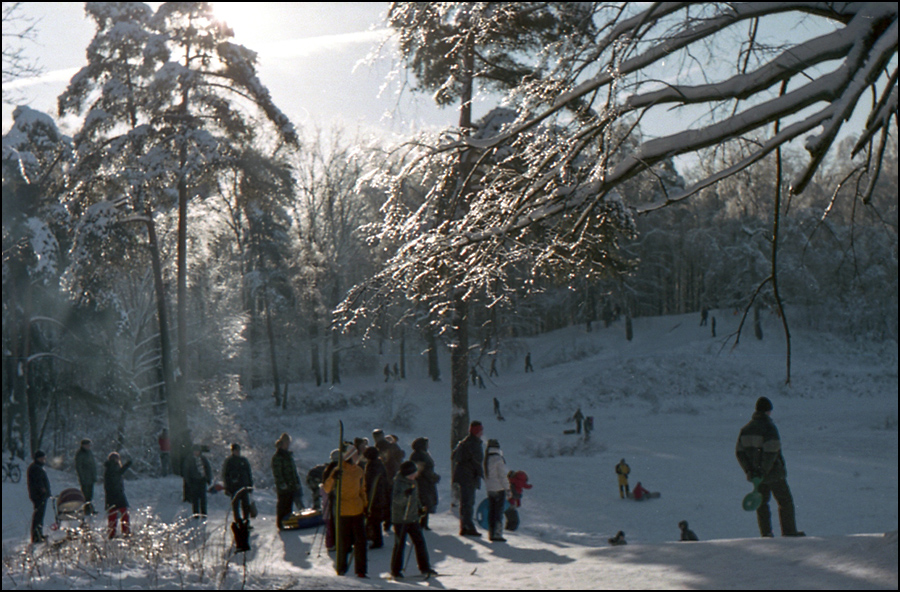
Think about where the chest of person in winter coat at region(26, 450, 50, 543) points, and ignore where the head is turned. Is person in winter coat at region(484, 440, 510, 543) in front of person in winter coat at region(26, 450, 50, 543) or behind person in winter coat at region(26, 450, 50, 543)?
in front

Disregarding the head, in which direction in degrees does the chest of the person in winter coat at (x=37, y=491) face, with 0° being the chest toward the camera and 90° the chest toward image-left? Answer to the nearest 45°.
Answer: approximately 270°
